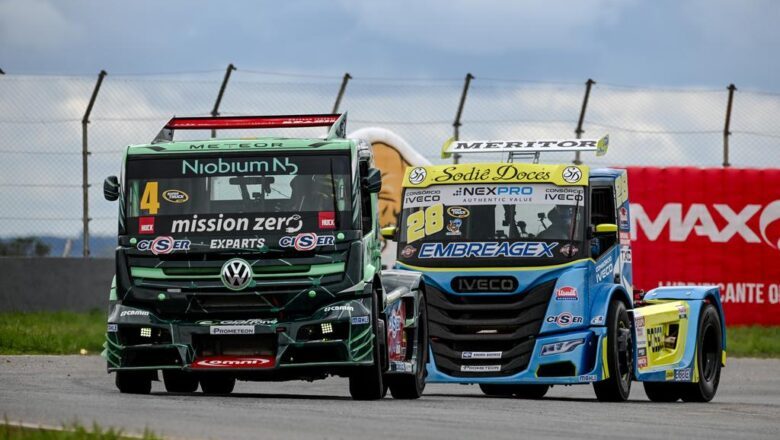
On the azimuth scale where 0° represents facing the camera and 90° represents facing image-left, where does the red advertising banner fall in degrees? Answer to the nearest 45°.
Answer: approximately 0°

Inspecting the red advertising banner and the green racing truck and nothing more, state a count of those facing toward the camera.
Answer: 2

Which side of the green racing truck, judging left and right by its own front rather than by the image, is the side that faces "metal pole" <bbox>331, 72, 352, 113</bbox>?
back

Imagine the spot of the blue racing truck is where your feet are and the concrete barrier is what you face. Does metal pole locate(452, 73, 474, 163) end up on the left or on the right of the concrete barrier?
right

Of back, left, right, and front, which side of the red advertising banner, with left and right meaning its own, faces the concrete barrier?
right

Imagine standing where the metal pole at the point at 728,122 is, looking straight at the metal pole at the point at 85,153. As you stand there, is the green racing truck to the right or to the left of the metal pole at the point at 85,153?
left

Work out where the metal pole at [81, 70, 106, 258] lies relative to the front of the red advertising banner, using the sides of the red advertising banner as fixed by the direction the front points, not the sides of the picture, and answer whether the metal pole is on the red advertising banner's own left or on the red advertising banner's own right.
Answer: on the red advertising banner's own right

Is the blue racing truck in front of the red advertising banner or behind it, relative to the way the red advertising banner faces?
in front

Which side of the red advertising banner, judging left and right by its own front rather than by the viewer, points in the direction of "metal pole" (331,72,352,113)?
right

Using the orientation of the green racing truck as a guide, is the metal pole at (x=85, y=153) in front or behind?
behind
